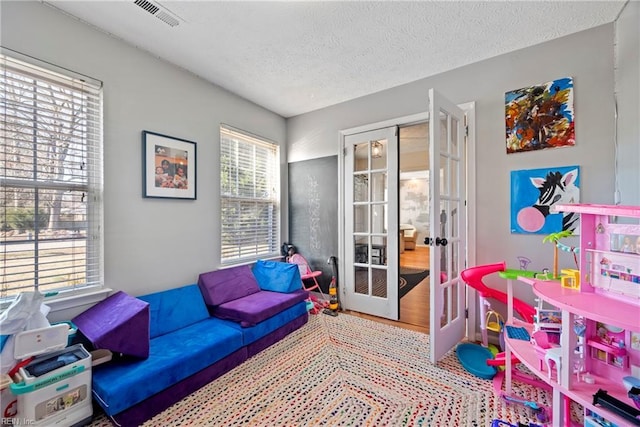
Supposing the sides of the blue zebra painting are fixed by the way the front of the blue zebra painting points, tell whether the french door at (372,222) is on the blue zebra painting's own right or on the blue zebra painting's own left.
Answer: on the blue zebra painting's own right

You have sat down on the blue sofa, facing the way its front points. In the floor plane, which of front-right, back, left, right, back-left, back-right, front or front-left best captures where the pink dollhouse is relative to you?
front

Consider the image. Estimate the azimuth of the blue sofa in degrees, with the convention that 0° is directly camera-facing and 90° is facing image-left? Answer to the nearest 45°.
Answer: approximately 315°

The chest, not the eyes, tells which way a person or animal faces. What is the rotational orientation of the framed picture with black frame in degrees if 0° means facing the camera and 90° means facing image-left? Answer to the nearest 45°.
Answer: approximately 315°

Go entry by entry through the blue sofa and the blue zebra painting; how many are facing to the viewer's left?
0

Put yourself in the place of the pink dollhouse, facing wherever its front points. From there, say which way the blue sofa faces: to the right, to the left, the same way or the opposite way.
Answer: the opposite way

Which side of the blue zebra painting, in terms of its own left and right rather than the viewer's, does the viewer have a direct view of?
front

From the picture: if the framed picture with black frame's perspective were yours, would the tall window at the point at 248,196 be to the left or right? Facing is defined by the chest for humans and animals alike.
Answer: on its left

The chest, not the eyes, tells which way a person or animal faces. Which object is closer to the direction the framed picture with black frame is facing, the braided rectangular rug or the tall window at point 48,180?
the braided rectangular rug

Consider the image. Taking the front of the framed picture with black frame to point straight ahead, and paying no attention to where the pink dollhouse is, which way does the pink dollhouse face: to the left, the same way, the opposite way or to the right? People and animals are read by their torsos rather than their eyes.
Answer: the opposite way

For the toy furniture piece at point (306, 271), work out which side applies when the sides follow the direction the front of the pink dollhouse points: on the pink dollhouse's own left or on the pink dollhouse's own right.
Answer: on the pink dollhouse's own right

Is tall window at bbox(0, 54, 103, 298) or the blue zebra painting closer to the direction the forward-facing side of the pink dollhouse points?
the tall window

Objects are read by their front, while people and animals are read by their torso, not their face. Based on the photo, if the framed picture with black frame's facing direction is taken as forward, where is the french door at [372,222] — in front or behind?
in front

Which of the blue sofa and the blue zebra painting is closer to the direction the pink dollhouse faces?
the blue sofa

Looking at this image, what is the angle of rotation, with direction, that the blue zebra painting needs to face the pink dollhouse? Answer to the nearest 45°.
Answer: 0° — it already faces it

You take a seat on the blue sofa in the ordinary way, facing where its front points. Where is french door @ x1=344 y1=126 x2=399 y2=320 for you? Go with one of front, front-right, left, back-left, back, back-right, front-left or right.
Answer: front-left

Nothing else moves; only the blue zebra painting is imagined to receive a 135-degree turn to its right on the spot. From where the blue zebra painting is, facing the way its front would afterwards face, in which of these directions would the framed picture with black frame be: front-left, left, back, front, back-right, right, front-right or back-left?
left

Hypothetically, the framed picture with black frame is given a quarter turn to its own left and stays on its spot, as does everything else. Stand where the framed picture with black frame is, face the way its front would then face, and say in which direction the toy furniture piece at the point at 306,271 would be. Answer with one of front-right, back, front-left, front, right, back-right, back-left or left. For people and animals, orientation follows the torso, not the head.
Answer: front-right

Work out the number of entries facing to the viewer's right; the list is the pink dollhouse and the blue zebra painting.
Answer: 0
